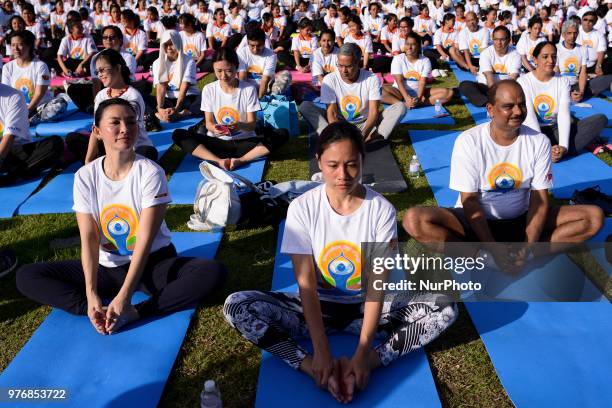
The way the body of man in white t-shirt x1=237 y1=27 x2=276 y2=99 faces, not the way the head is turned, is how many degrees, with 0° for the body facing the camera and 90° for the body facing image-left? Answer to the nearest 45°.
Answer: approximately 0°

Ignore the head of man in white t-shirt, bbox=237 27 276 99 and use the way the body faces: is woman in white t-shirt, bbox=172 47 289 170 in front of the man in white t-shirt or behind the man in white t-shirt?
in front

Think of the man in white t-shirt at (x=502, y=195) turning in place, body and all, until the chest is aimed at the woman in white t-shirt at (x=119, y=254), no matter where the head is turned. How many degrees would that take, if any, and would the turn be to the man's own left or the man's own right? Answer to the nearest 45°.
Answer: approximately 45° to the man's own right

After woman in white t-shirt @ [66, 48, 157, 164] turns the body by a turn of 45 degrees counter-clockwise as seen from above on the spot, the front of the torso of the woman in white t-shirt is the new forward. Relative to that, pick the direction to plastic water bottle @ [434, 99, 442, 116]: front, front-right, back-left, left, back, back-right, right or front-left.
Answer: left

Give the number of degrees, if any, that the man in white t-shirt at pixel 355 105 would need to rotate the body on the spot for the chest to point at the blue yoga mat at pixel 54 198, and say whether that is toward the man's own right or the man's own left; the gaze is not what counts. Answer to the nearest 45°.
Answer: approximately 45° to the man's own right

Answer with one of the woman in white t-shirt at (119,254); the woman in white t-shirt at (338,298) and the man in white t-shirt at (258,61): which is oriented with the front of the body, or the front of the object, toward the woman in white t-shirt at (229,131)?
the man in white t-shirt

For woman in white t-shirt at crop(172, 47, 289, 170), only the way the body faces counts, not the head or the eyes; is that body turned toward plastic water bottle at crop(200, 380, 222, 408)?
yes

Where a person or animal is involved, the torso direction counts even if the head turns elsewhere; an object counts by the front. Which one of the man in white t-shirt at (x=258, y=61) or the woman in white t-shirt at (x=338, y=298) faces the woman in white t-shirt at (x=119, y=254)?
the man in white t-shirt

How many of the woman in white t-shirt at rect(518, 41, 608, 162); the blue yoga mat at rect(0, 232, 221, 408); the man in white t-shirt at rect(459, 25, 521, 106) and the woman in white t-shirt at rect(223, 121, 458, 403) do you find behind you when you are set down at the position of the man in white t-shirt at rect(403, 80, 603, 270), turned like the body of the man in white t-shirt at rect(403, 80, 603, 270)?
2

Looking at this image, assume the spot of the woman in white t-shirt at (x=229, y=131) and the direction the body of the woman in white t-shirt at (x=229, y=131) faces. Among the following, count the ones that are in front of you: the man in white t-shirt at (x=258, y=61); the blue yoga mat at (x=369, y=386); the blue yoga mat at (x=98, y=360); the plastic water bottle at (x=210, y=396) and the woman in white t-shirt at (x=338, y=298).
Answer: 4

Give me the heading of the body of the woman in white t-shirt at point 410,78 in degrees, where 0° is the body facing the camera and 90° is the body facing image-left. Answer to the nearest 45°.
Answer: approximately 0°
